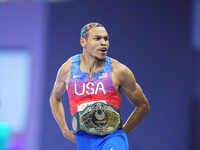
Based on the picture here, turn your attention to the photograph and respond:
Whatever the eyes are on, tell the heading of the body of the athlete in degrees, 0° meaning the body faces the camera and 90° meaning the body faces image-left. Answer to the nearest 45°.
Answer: approximately 0°
